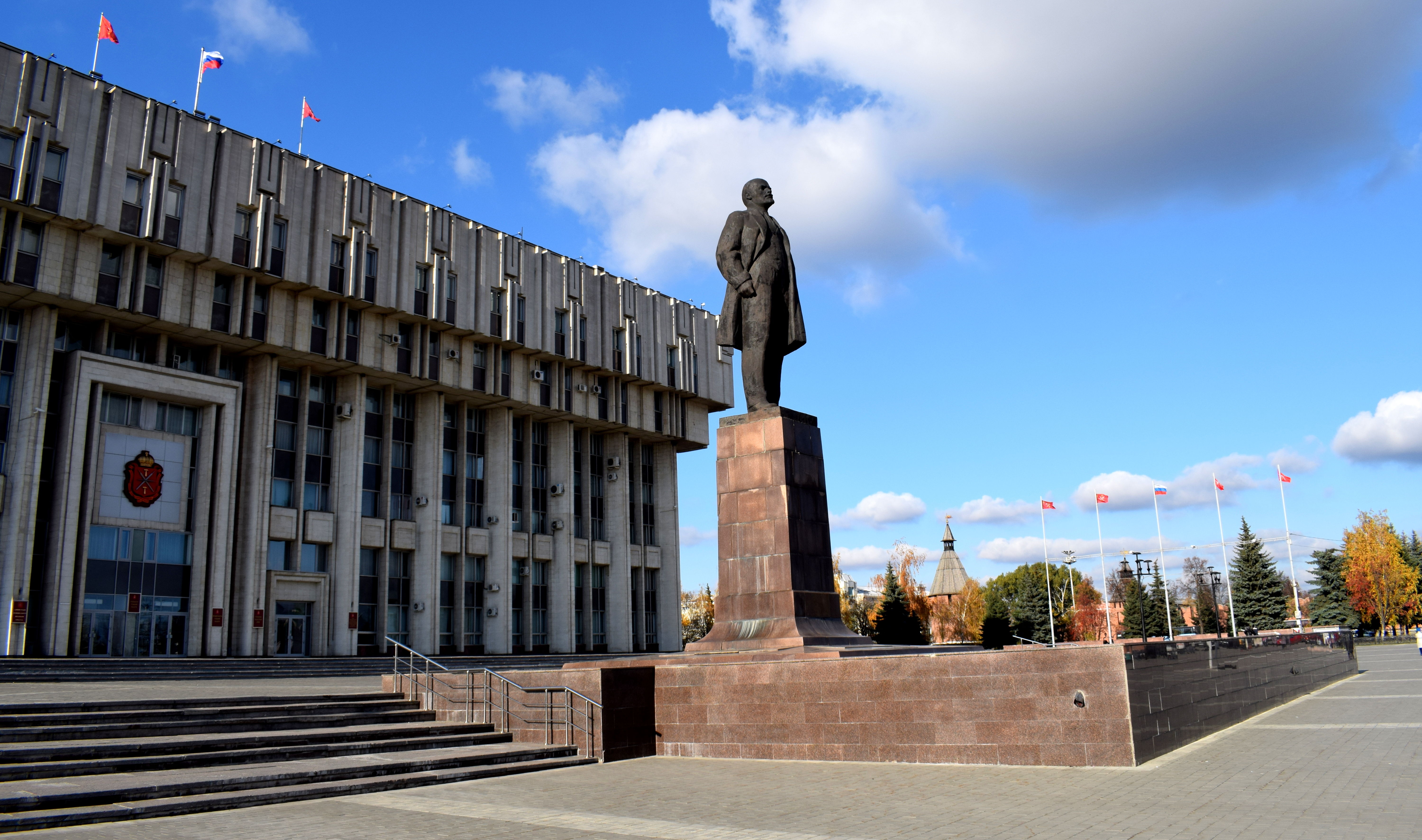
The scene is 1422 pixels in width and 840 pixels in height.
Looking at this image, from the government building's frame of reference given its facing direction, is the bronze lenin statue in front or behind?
in front

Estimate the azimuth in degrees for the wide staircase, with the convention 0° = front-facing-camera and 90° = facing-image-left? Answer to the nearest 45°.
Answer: approximately 315°

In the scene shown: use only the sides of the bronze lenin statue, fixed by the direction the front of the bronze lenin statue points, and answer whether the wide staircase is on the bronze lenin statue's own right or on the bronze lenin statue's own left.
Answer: on the bronze lenin statue's own right

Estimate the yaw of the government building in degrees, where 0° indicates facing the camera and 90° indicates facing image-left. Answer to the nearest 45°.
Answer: approximately 315°
